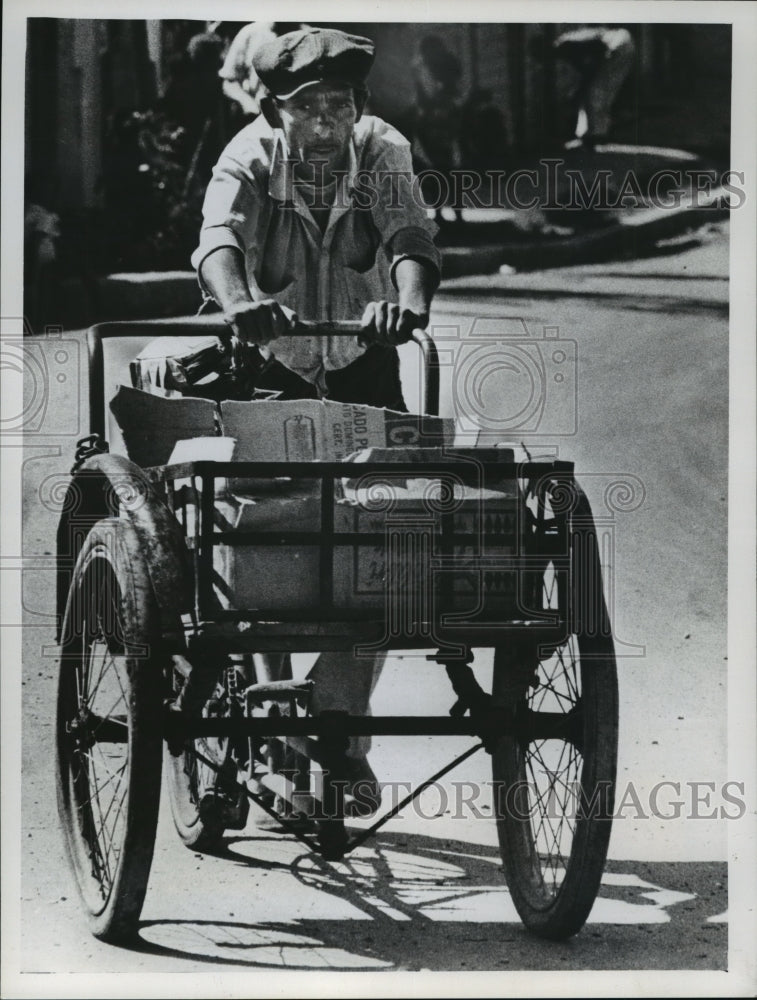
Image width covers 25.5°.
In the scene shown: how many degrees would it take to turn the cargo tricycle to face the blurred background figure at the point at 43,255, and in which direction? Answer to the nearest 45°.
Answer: approximately 135° to its right

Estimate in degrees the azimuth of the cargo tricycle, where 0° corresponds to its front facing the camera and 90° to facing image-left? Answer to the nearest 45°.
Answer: approximately 0°
